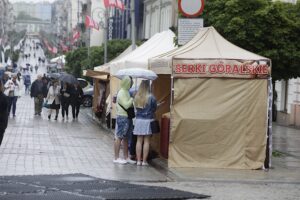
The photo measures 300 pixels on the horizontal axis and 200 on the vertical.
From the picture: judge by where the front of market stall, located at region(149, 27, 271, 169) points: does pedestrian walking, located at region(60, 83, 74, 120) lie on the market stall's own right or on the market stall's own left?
on the market stall's own right

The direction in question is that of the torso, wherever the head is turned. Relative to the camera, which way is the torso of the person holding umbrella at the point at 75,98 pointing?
toward the camera

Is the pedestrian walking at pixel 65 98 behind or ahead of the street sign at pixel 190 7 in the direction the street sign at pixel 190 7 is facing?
behind

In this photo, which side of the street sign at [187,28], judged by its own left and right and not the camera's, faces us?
front

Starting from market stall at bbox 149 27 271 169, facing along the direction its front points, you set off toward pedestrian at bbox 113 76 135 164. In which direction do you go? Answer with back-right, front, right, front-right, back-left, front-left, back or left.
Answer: front

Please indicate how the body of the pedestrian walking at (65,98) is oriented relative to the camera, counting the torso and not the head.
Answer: toward the camera

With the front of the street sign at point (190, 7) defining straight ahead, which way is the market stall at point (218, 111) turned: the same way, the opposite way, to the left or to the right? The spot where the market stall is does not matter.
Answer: to the right

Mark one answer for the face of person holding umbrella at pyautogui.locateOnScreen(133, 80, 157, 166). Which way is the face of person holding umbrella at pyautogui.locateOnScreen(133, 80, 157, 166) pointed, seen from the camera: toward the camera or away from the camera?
away from the camera

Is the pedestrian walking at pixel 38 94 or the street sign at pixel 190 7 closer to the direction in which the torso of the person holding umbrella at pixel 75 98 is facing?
the street sign
